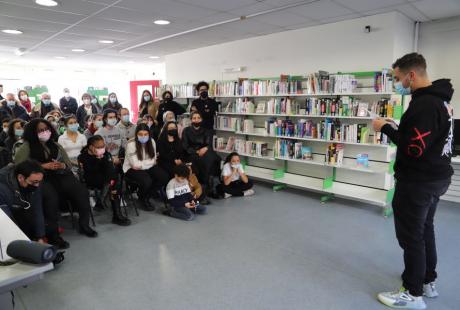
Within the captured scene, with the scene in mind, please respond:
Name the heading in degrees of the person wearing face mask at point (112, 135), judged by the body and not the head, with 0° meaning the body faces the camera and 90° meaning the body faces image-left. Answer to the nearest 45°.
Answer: approximately 315°

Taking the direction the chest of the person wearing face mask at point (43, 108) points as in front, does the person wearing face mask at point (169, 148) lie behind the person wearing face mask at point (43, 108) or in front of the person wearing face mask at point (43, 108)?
in front

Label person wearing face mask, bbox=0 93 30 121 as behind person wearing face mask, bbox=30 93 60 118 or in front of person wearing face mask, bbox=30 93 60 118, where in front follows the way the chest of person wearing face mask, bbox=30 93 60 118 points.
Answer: behind

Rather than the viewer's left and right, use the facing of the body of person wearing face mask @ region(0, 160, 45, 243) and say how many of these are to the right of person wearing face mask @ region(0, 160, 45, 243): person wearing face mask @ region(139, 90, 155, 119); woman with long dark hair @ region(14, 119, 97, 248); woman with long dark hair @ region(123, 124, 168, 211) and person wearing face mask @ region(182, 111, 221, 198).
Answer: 0

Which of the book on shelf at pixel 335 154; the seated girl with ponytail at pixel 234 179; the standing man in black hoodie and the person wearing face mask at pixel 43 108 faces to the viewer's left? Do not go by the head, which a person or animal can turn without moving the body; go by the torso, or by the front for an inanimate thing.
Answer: the standing man in black hoodie

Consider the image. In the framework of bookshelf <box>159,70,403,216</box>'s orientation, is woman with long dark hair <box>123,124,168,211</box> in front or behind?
in front

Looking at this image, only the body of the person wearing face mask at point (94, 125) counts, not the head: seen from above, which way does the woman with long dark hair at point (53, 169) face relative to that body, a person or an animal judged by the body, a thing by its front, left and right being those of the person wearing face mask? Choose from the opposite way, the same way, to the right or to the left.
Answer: the same way

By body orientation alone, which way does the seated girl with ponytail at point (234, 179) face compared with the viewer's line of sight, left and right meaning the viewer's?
facing the viewer

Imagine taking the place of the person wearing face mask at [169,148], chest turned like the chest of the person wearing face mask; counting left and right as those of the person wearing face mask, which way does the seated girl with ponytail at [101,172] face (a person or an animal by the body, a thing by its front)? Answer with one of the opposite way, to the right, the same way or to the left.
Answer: the same way

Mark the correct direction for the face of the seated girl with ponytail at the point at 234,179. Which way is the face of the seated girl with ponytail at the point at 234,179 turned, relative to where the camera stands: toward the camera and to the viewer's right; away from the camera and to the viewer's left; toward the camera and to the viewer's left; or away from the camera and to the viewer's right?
toward the camera and to the viewer's right

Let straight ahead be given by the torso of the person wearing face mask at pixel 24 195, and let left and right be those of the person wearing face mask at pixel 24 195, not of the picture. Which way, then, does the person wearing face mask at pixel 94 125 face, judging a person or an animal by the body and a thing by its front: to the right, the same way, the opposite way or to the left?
the same way

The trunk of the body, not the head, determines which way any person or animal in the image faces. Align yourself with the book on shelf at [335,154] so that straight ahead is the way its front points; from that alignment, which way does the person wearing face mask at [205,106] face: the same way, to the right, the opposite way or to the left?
the same way

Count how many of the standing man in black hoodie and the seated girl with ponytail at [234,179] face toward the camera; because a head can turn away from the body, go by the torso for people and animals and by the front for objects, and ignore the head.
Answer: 1

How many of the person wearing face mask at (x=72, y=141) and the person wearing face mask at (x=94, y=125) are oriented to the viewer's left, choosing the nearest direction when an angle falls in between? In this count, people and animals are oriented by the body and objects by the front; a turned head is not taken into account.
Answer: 0

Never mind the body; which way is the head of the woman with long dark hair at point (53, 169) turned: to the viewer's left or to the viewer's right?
to the viewer's right

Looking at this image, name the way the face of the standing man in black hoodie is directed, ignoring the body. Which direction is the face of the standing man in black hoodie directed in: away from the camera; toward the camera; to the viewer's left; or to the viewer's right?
to the viewer's left

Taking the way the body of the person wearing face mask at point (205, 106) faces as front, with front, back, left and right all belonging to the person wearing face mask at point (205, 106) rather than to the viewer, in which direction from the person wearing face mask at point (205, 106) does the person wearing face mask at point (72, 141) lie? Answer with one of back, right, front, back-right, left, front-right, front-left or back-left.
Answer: front-right
